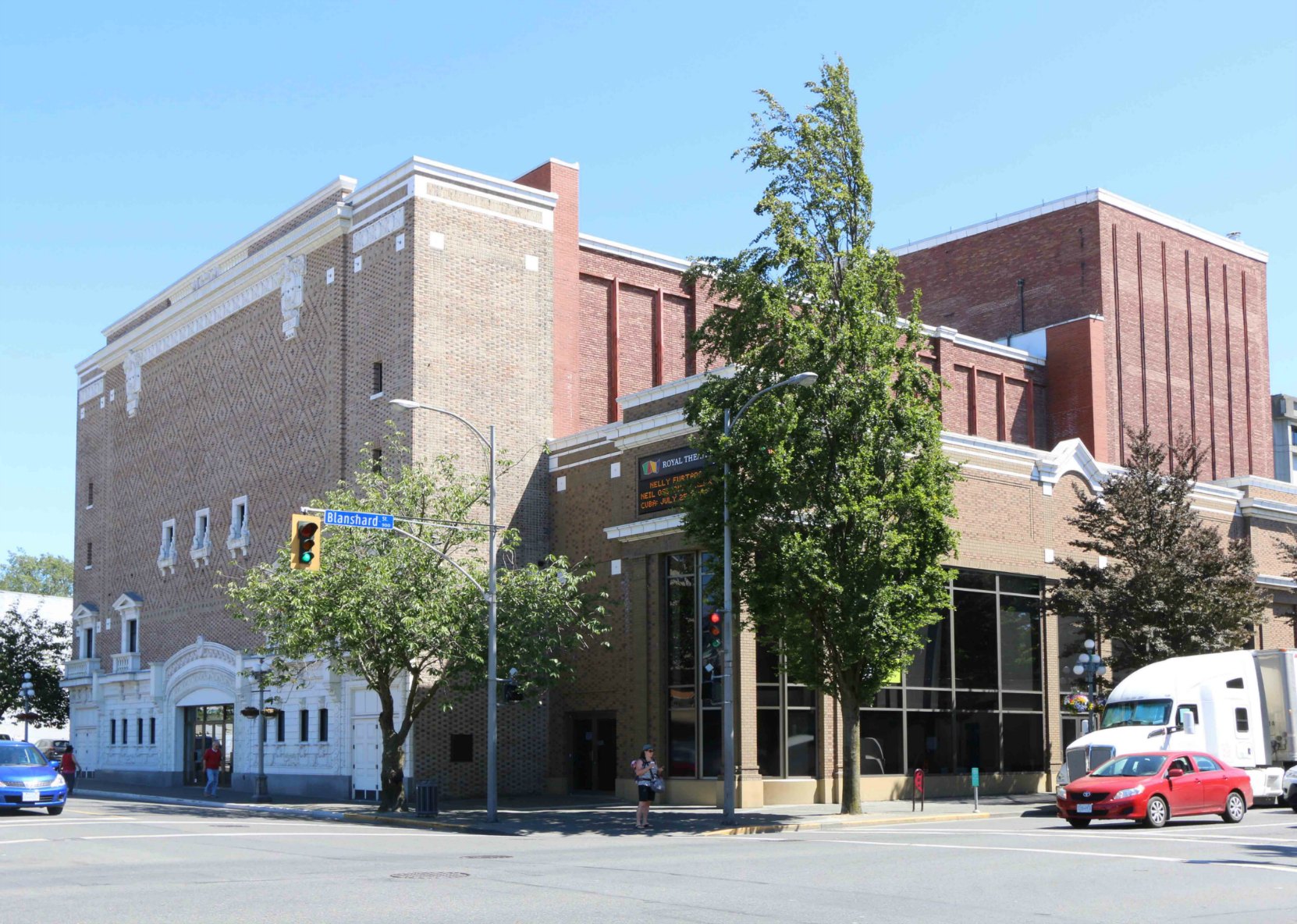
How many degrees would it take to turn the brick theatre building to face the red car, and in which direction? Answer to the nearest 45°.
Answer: approximately 90° to its left

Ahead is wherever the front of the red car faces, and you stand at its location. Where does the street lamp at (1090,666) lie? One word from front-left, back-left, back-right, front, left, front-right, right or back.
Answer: back-right

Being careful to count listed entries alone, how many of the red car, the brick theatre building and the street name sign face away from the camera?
0

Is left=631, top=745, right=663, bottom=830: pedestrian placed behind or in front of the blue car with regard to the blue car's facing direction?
in front

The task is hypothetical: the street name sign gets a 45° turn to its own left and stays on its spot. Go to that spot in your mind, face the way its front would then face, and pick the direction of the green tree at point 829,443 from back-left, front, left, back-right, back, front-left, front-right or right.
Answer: front-left

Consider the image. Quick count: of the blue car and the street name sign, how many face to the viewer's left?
0

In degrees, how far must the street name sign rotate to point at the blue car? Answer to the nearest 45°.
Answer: approximately 135° to its right

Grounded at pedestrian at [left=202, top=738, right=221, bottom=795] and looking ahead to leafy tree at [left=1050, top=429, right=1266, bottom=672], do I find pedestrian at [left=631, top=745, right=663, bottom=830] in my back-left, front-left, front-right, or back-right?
front-right

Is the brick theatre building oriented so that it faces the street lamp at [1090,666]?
no

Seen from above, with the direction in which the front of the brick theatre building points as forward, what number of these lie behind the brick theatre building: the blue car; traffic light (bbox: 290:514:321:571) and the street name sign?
0

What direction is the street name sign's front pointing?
toward the camera

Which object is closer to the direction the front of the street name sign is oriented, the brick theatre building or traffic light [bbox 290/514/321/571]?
the traffic light

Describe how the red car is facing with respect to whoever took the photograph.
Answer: facing the viewer and to the left of the viewer

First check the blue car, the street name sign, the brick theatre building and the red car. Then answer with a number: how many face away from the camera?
0

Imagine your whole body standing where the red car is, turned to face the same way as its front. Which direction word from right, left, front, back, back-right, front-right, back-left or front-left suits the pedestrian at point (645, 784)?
front-right
